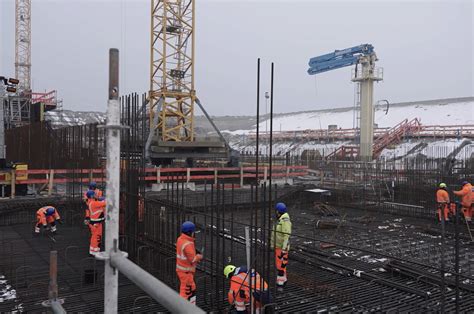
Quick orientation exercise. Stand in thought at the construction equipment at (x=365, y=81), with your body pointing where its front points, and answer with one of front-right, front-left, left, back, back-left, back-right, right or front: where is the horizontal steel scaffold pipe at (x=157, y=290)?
left

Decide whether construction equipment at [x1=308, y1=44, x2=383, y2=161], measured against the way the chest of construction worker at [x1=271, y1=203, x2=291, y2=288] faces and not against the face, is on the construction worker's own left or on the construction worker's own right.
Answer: on the construction worker's own right

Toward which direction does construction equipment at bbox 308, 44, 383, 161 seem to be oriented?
to the viewer's left

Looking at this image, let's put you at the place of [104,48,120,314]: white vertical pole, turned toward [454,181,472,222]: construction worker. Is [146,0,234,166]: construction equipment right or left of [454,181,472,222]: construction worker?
left

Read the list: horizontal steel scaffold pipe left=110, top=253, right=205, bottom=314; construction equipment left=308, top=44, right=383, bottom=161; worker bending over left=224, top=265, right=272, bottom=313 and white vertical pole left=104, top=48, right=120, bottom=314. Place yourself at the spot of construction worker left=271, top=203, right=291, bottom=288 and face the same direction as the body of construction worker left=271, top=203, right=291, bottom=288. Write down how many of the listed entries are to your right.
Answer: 1

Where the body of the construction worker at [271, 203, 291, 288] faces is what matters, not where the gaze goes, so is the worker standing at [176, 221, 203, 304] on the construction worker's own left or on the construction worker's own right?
on the construction worker's own left

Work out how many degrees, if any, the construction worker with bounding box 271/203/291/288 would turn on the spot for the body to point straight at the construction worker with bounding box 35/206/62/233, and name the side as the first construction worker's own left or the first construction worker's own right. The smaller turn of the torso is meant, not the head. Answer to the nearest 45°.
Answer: approximately 45° to the first construction worker's own right

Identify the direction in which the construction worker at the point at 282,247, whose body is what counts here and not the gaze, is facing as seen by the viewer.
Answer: to the viewer's left

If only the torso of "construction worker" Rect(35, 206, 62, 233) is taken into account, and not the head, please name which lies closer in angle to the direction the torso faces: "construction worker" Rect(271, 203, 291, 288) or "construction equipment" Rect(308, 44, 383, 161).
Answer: the construction worker

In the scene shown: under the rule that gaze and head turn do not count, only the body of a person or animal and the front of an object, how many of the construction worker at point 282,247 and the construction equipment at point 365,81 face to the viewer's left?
2

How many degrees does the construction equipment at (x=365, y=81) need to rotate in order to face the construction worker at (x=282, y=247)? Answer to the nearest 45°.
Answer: approximately 90° to its left

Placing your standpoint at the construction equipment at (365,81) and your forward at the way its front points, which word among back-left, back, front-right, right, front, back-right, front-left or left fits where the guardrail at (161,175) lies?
front-left
